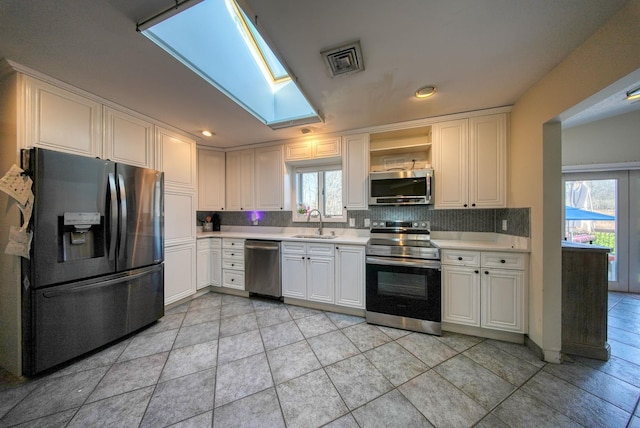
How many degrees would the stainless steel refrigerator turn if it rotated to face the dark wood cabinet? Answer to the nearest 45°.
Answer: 0° — it already faces it

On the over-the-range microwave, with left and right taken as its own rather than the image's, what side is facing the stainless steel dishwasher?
right

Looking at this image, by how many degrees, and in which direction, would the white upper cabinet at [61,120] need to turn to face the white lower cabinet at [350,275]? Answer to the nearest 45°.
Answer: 0° — it already faces it

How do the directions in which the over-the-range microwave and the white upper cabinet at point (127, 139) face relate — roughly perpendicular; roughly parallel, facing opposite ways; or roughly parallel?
roughly perpendicular

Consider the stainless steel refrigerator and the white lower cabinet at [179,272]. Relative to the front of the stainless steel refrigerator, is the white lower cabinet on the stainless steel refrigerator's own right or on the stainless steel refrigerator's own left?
on the stainless steel refrigerator's own left

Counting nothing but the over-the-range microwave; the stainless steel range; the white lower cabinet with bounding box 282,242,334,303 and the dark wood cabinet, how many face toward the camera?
3

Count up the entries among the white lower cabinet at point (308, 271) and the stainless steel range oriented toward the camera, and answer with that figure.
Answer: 2

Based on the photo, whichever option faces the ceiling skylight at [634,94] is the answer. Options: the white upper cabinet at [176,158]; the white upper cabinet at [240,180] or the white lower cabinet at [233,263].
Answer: the white upper cabinet at [176,158]
